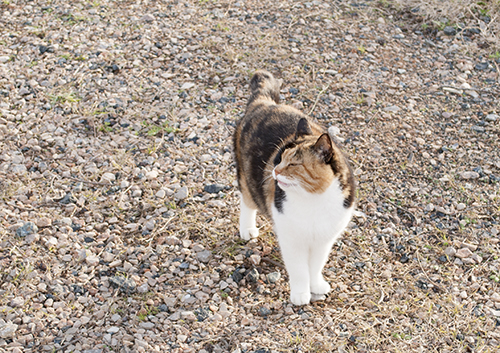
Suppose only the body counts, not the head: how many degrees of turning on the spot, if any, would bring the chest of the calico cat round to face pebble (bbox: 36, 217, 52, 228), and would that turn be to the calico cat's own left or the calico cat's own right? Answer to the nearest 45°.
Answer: approximately 135° to the calico cat's own right

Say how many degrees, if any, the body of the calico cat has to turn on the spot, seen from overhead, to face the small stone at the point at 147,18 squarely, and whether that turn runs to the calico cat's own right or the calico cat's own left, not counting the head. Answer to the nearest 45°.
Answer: approximately 180°

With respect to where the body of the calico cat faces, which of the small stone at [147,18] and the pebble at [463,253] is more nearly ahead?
the pebble

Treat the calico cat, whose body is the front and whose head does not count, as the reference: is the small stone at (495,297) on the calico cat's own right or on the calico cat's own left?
on the calico cat's own left

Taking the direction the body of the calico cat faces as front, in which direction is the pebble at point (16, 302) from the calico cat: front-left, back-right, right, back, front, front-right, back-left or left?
right

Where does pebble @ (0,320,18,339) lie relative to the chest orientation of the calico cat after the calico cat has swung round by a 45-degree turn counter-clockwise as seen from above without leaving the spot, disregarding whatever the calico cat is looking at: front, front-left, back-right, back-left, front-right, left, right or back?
back-right

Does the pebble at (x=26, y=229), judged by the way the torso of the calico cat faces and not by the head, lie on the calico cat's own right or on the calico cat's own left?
on the calico cat's own right

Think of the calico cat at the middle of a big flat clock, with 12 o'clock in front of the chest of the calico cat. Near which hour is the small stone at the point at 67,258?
The small stone is roughly at 4 o'clock from the calico cat.

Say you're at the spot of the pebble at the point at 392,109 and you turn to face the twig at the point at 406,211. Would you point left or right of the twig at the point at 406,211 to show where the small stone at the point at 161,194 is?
right

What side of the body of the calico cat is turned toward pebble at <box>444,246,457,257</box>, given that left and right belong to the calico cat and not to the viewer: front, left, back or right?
left

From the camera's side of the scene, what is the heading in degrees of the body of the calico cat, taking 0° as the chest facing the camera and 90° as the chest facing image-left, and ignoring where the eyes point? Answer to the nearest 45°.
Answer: approximately 315°
